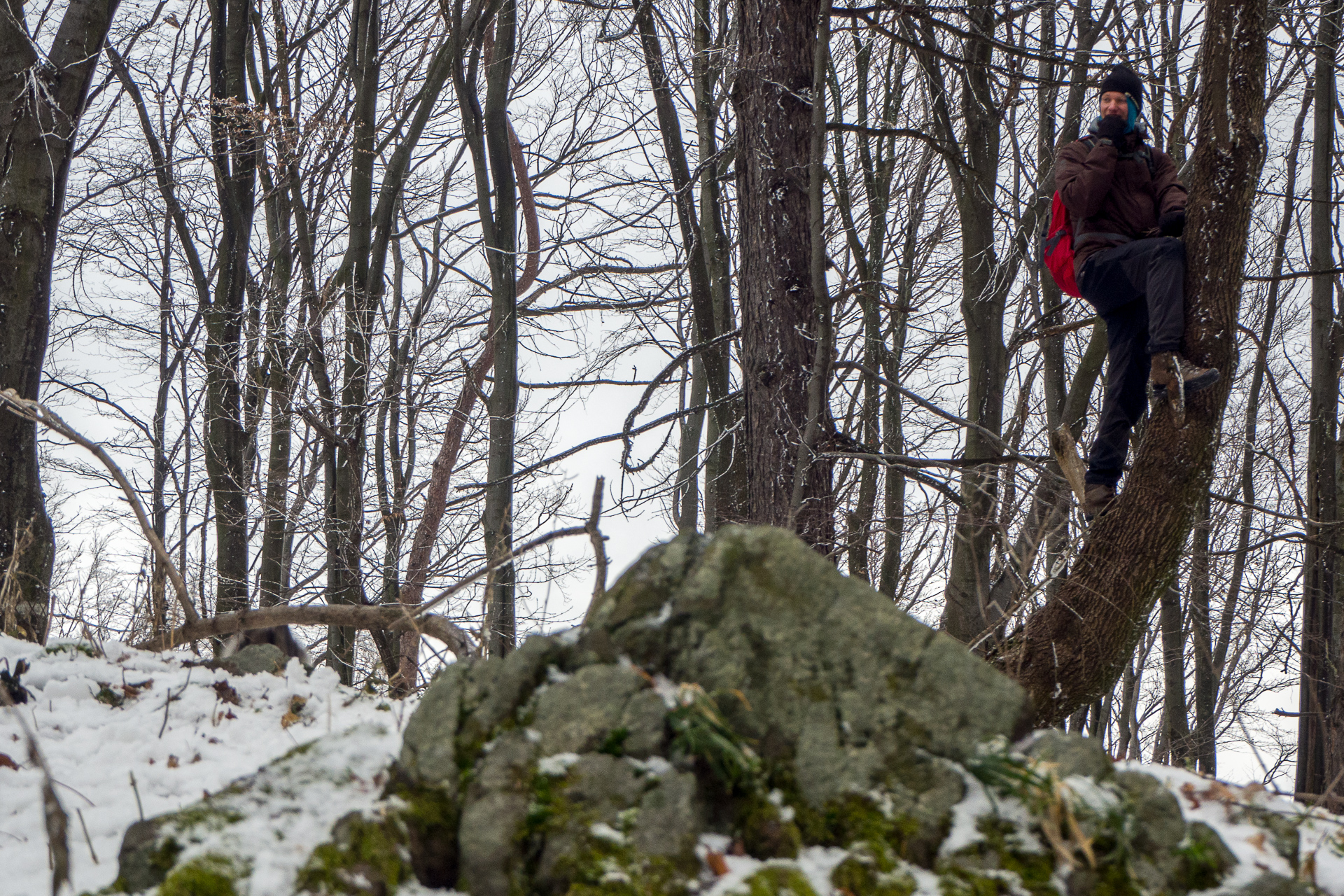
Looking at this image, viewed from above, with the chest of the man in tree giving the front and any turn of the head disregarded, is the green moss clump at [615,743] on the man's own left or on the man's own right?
on the man's own right

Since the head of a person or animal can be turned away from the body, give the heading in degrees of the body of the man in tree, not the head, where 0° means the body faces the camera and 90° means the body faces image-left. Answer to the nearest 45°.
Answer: approximately 315°

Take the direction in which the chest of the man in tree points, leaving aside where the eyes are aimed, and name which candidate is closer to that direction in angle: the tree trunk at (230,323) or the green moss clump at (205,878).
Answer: the green moss clump

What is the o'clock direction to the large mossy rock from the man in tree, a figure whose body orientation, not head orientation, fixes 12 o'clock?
The large mossy rock is roughly at 2 o'clock from the man in tree.

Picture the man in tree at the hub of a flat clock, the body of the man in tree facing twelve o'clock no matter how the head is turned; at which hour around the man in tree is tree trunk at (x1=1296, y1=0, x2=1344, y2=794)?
The tree trunk is roughly at 8 o'clock from the man in tree.

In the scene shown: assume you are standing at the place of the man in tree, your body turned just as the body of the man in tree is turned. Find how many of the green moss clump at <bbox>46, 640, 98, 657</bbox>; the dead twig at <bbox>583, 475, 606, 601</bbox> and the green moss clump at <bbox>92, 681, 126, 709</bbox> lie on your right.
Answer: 3

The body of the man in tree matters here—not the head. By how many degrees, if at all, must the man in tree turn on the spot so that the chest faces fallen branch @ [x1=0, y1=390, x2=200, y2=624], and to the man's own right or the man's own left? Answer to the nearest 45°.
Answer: approximately 90° to the man's own right

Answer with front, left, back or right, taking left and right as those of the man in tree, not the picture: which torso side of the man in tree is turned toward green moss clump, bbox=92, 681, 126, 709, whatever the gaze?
right

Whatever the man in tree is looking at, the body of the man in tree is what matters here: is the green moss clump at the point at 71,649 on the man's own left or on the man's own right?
on the man's own right
